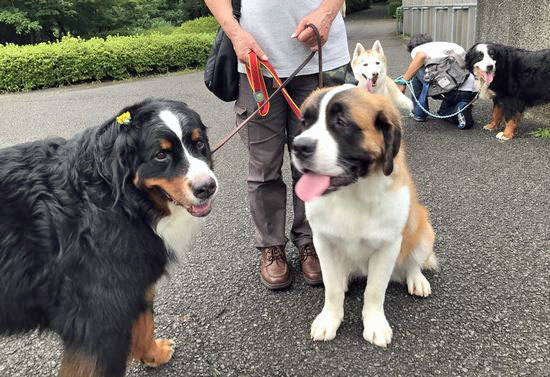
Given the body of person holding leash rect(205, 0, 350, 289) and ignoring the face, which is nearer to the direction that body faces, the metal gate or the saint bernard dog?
the saint bernard dog

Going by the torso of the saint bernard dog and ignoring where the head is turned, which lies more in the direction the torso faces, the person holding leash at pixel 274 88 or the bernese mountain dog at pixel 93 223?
the bernese mountain dog

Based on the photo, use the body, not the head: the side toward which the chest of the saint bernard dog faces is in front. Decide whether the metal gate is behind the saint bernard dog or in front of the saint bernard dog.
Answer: behind

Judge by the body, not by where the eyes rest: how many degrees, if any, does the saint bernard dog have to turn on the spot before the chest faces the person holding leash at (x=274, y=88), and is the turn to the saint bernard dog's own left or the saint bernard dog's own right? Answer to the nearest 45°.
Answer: approximately 90° to the saint bernard dog's own right

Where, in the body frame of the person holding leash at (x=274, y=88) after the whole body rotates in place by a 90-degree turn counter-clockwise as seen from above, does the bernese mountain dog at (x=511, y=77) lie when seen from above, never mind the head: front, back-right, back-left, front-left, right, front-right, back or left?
front-left

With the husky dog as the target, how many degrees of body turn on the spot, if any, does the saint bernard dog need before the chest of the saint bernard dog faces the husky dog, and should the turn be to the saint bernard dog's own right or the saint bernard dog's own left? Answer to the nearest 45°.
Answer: approximately 135° to the saint bernard dog's own right

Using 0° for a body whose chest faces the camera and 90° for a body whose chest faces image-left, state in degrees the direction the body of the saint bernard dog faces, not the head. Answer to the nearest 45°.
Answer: approximately 45°
